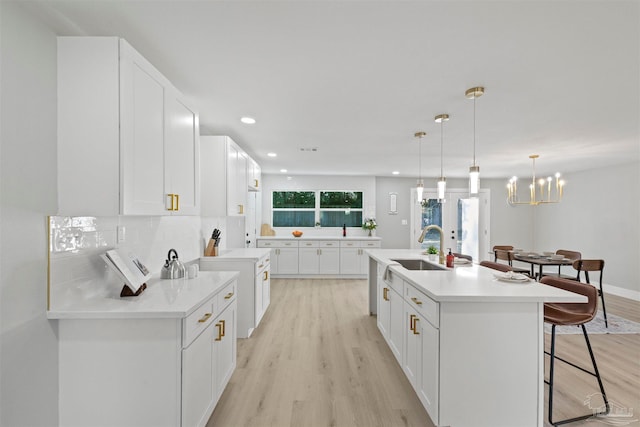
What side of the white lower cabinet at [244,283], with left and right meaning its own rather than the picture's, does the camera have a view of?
right

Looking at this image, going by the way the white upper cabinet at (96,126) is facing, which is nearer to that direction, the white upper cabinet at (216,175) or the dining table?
the dining table

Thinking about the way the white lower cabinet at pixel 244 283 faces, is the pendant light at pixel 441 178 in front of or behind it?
in front

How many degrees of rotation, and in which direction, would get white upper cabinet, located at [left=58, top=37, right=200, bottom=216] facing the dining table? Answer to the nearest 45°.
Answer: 0° — it already faces it

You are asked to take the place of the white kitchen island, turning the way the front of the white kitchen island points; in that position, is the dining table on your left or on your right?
on your right

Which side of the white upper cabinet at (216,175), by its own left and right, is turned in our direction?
right

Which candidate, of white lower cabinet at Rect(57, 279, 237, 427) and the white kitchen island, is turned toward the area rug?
the white lower cabinet

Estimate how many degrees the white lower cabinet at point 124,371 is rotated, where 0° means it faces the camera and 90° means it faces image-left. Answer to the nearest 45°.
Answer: approximately 270°

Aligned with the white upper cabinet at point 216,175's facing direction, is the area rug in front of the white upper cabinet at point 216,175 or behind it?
in front

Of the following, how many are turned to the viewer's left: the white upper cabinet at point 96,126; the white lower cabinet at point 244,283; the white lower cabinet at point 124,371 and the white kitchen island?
1

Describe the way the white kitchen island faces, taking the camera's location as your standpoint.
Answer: facing to the left of the viewer

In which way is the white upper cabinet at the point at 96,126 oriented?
to the viewer's right

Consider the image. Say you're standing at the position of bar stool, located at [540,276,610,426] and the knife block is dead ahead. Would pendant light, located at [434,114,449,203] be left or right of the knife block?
right

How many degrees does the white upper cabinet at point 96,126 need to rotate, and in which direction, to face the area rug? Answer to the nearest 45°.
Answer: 0° — it already faces it
